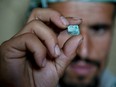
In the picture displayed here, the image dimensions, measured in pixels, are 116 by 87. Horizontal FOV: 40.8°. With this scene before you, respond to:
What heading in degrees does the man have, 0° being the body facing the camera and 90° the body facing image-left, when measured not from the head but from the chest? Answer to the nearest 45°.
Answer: approximately 0°
